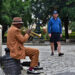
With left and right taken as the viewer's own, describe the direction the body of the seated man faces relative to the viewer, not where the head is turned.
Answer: facing to the right of the viewer
